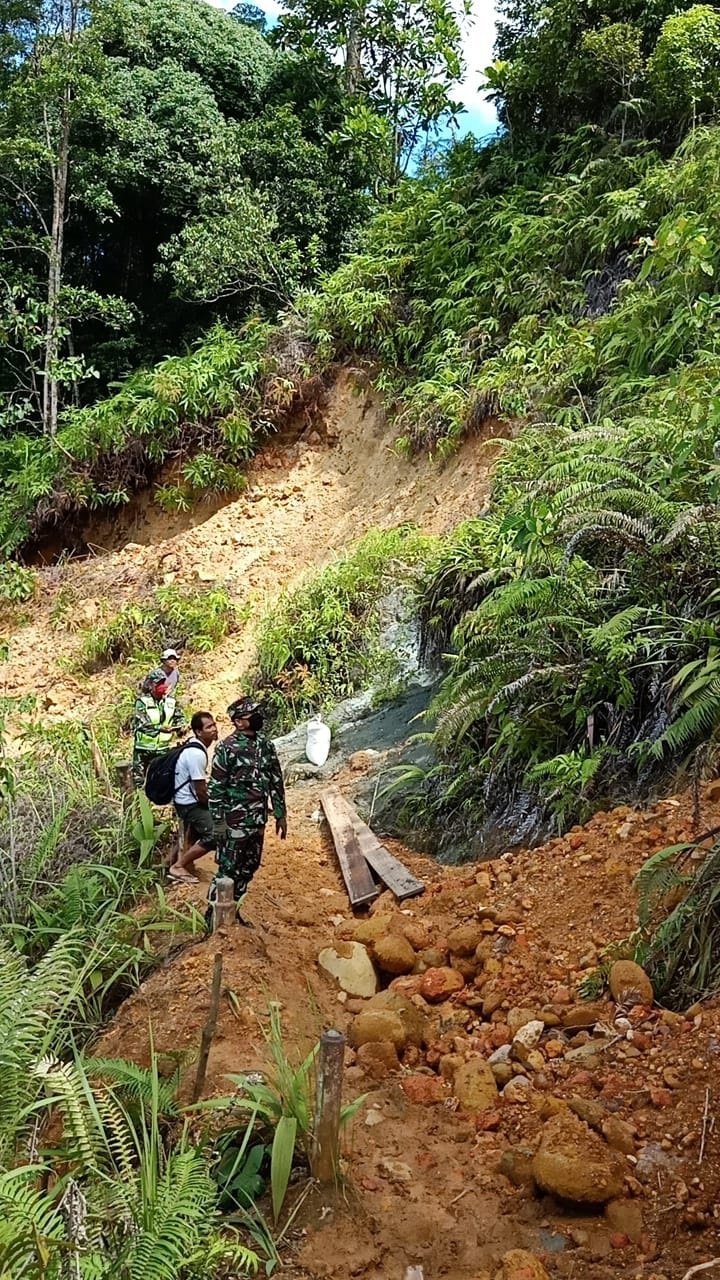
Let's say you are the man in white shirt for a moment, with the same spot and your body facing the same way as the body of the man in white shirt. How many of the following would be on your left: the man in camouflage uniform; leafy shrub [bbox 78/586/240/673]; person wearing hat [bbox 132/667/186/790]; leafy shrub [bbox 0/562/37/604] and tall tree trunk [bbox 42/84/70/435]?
4

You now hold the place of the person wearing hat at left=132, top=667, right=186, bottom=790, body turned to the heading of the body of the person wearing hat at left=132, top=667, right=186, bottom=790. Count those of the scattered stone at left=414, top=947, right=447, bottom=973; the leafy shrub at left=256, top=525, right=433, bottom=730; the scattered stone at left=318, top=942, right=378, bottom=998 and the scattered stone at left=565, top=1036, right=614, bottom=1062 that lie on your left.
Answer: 1

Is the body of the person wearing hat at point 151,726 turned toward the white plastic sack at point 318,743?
no

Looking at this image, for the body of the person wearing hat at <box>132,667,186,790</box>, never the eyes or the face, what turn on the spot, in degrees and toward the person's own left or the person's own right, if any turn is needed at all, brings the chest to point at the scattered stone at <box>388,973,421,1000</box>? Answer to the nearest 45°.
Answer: approximately 45° to the person's own right

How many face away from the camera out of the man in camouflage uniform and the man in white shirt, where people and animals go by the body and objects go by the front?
0

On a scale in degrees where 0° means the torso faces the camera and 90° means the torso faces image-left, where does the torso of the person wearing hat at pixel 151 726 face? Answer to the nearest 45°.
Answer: approximately 315°

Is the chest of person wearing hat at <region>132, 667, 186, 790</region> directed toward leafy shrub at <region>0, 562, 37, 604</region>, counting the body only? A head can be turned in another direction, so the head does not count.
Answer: no

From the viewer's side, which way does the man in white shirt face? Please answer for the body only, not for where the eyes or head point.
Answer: to the viewer's right

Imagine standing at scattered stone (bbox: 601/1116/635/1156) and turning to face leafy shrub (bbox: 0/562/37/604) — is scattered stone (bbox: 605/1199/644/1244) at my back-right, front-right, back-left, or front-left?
back-left

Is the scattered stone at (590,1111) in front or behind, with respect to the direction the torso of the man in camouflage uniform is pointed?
in front
